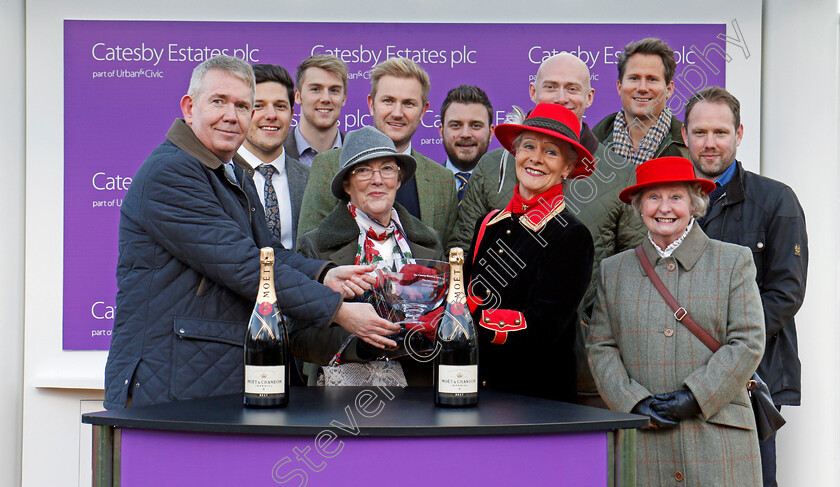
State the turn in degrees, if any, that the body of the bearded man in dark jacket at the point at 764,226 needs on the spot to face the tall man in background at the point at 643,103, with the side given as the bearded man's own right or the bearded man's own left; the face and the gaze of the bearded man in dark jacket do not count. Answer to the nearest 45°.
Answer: approximately 90° to the bearded man's own right

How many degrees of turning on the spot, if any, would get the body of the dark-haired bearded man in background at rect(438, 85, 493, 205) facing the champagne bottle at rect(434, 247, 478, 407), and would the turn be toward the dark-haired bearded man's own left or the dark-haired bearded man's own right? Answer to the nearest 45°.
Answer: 0° — they already face it

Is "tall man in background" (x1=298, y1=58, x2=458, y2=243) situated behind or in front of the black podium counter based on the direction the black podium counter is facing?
behind

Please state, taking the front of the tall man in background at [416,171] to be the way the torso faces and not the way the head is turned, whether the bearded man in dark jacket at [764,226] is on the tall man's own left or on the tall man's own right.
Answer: on the tall man's own left

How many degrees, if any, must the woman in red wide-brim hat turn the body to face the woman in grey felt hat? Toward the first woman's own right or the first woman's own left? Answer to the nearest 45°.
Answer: approximately 45° to the first woman's own right

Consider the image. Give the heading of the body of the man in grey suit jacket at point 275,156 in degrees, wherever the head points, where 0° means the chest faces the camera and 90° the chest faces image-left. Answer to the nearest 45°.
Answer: approximately 0°

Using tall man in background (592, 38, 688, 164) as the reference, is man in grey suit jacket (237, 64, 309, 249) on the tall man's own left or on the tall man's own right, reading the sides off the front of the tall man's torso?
on the tall man's own right
